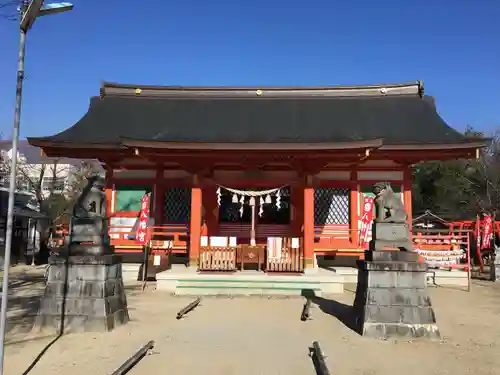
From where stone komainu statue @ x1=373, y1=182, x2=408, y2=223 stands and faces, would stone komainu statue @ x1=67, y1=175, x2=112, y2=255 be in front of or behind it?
in front

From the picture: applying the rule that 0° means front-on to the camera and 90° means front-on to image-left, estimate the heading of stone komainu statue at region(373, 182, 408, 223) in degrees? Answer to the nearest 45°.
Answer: approximately 90°

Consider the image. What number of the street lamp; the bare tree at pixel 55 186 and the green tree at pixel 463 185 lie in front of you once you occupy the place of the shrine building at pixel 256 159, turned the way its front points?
1

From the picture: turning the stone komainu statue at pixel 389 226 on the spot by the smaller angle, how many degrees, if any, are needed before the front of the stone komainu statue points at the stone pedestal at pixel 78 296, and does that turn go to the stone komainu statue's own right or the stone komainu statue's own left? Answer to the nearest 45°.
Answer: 0° — it already faces it

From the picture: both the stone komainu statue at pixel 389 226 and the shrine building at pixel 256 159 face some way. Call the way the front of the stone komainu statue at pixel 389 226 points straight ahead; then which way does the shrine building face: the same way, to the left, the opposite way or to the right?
to the left

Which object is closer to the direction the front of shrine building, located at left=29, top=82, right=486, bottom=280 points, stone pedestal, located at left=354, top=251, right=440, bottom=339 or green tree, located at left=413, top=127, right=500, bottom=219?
the stone pedestal

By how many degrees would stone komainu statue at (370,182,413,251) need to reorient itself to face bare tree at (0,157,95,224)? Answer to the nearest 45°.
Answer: approximately 45° to its right

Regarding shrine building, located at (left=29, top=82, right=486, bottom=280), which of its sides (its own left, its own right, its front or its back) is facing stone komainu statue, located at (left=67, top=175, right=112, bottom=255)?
front

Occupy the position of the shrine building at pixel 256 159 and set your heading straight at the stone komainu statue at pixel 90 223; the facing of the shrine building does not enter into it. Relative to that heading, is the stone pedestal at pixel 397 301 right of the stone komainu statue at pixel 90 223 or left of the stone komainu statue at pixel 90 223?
left

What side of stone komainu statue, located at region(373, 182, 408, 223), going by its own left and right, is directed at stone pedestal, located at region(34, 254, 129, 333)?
front

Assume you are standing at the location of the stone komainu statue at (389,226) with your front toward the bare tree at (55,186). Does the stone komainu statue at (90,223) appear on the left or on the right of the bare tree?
left

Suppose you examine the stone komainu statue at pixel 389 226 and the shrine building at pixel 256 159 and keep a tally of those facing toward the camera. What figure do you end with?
1

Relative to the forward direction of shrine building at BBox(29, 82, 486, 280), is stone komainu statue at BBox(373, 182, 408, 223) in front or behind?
in front
